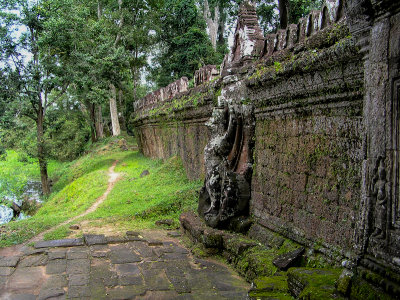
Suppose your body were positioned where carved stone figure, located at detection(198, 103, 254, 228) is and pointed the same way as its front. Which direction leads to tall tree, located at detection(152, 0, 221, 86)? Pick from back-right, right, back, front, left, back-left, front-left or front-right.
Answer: right

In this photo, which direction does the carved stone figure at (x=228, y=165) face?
to the viewer's left

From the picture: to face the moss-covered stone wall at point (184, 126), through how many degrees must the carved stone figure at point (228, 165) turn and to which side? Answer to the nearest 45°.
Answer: approximately 90° to its right

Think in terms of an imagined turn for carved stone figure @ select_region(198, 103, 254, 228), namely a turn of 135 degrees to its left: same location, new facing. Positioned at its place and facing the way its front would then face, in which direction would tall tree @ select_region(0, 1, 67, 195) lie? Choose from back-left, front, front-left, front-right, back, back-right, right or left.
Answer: back

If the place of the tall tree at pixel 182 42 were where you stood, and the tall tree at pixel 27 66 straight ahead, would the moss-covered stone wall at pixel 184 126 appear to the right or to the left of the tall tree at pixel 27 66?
left
